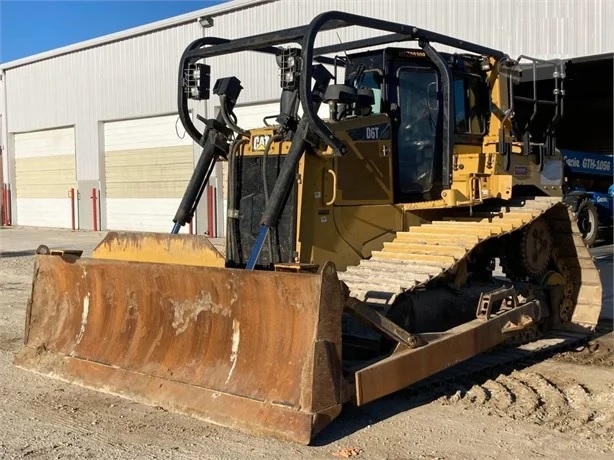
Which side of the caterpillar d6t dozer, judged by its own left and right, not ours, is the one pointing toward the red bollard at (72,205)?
right

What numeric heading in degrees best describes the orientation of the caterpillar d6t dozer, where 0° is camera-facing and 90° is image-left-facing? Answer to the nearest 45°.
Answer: approximately 45°

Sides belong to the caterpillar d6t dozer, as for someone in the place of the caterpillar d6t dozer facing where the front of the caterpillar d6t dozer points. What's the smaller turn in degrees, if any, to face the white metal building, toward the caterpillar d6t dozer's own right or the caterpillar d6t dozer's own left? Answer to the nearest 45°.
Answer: approximately 135° to the caterpillar d6t dozer's own right

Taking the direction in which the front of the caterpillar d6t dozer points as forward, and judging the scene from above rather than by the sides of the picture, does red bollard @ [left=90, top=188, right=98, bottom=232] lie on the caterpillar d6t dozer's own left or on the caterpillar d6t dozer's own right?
on the caterpillar d6t dozer's own right

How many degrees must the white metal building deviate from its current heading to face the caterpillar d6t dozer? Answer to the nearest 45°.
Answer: approximately 45° to its left

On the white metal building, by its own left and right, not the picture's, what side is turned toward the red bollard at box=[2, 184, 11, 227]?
right

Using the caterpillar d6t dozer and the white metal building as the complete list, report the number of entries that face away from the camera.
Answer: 0
